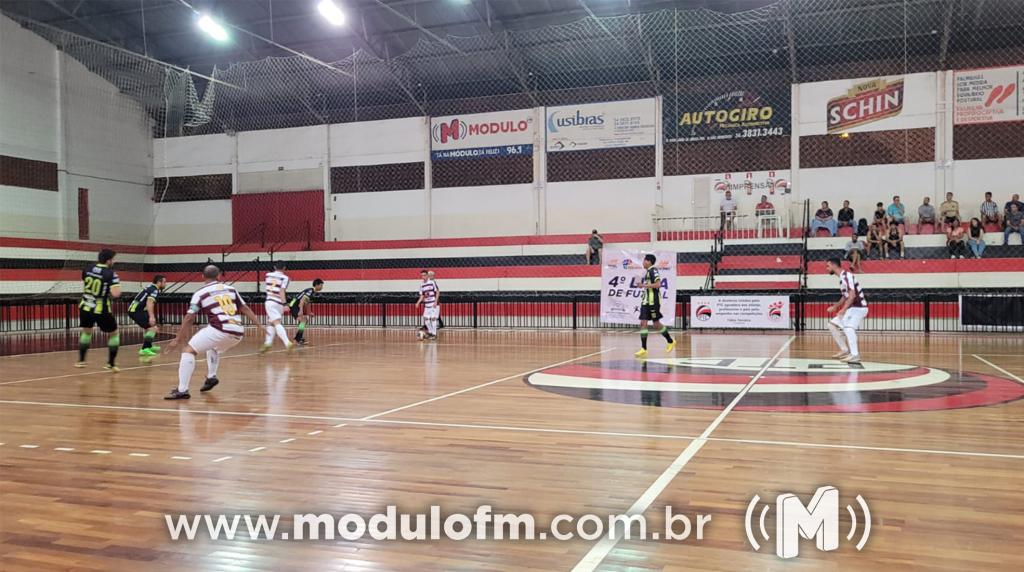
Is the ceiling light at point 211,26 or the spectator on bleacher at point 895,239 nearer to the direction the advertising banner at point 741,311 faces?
the ceiling light

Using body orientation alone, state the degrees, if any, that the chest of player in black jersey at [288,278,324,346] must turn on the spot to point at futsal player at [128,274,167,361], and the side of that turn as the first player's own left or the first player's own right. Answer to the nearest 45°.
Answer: approximately 135° to the first player's own right

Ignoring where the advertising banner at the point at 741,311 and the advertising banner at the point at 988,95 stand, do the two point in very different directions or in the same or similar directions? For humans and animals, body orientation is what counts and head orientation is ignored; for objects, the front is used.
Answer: same or similar directions

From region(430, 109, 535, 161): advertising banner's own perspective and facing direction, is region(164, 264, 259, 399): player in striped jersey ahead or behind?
ahead

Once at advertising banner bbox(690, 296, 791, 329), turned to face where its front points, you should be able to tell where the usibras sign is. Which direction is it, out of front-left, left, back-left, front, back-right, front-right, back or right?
back-right

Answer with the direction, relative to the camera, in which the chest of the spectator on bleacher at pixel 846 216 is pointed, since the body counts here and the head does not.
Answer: toward the camera

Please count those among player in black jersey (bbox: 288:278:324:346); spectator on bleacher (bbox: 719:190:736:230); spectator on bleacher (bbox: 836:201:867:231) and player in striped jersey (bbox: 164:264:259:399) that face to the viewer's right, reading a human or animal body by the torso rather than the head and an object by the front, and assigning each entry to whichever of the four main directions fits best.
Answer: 1

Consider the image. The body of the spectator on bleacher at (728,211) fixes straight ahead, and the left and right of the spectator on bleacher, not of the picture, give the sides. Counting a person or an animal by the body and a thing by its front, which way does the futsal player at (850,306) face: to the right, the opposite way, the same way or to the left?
to the right

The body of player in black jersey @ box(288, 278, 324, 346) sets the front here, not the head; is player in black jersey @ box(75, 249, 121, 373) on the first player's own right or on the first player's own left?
on the first player's own right

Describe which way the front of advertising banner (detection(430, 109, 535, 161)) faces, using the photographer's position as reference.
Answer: facing the viewer

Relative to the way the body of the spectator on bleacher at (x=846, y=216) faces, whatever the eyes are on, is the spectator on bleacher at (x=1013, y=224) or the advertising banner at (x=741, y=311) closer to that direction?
the advertising banner

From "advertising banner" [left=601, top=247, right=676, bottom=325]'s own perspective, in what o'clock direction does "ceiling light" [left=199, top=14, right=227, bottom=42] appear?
The ceiling light is roughly at 3 o'clock from the advertising banner.

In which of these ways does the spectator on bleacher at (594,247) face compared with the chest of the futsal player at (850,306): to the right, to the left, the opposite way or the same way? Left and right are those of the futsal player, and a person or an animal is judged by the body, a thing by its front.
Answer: to the left

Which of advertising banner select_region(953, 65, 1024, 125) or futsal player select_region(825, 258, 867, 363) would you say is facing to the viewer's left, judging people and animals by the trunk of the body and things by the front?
the futsal player

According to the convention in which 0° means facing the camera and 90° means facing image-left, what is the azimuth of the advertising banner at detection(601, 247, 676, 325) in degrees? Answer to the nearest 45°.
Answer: approximately 0°
